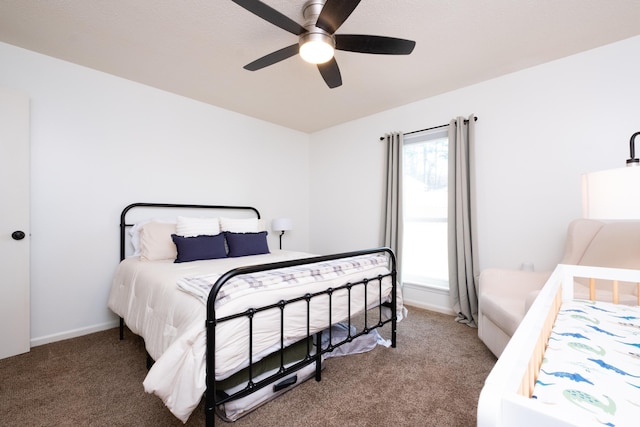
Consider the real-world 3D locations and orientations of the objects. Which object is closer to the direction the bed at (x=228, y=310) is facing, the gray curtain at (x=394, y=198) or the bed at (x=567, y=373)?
the bed

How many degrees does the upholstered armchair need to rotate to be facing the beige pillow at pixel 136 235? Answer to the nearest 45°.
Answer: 0° — it already faces it

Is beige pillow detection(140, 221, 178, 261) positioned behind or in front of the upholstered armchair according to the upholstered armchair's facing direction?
in front

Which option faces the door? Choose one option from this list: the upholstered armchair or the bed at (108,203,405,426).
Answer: the upholstered armchair

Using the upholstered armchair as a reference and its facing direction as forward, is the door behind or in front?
in front

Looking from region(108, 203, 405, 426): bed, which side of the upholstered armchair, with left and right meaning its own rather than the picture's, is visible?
front

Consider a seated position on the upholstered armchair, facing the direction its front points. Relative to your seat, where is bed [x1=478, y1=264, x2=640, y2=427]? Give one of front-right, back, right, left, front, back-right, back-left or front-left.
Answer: front-left

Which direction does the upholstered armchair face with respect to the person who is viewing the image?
facing the viewer and to the left of the viewer

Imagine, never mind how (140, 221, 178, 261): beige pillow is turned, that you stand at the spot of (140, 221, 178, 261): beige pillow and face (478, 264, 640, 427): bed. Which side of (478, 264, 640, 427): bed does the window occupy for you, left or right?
left

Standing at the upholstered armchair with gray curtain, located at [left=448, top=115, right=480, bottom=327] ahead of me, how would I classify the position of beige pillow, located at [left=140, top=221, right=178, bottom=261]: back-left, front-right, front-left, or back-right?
front-left

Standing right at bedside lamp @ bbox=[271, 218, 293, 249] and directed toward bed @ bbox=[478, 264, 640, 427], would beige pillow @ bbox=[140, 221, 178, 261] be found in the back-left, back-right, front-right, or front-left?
front-right

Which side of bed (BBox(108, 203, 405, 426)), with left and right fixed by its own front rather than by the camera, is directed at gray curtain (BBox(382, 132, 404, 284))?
left

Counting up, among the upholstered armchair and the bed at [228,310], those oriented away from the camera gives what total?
0

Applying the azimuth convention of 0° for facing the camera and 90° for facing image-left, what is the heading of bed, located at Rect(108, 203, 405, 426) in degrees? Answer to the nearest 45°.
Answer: approximately 315°
